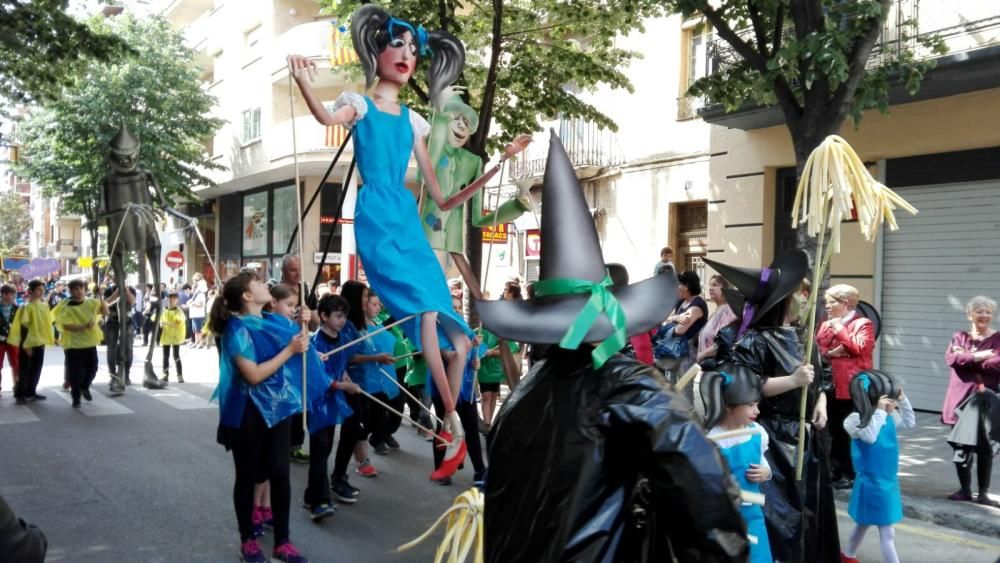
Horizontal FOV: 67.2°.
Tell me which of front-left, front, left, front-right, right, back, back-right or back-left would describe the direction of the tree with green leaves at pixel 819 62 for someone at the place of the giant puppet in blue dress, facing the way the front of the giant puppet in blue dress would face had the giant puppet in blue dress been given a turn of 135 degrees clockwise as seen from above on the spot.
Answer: back-right

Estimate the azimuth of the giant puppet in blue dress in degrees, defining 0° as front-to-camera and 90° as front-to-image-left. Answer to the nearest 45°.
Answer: approximately 315°

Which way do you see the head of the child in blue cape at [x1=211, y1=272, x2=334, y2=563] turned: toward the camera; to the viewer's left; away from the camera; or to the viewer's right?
to the viewer's right

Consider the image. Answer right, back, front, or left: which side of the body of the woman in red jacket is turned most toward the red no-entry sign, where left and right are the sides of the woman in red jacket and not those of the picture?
right

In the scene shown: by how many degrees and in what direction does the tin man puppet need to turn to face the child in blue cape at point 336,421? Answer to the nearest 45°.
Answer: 0° — it already faces them

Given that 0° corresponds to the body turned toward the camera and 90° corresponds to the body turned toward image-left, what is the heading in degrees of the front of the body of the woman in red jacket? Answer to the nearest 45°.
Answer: approximately 45°

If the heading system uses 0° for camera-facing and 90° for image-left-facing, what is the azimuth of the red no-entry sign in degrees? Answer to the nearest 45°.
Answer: approximately 0°
